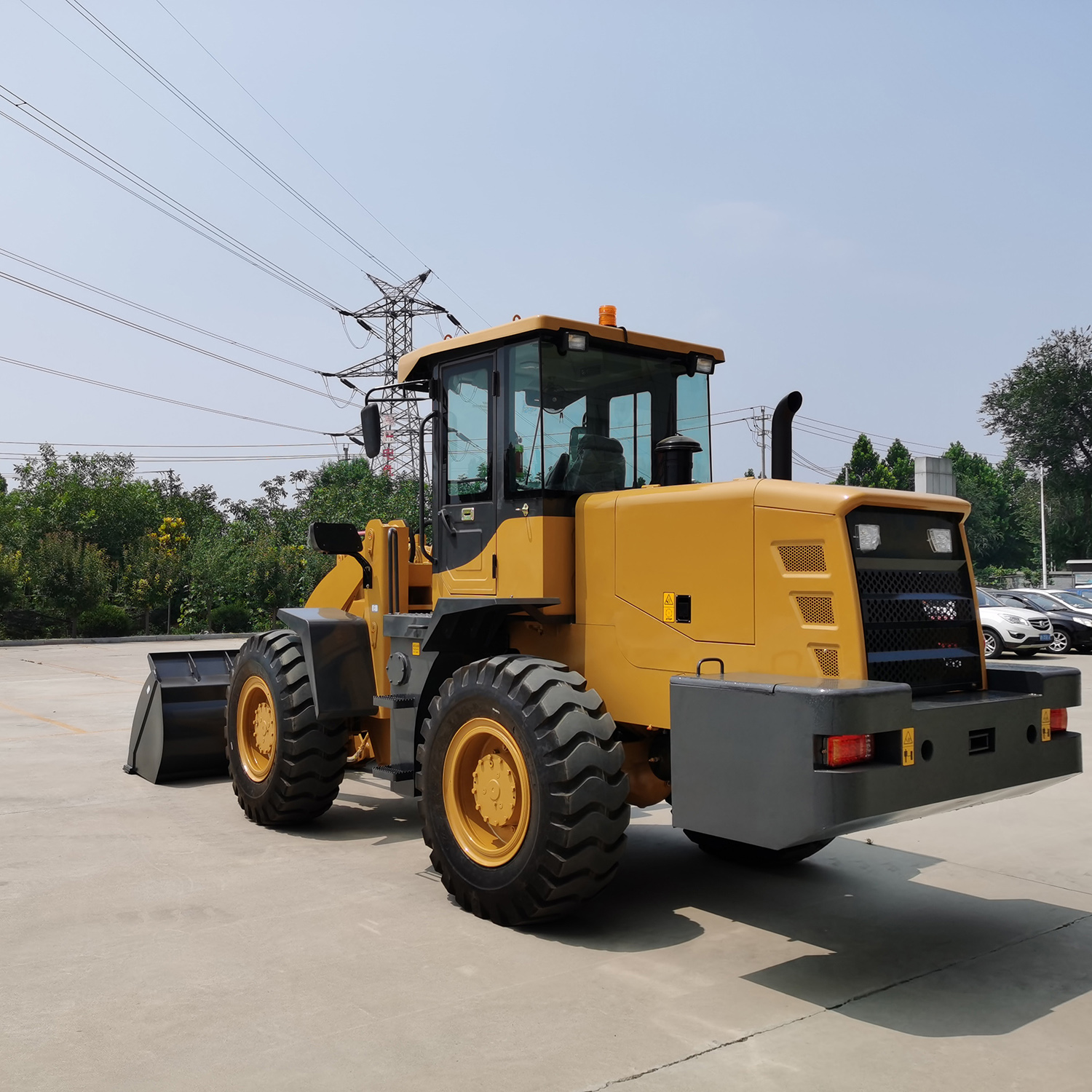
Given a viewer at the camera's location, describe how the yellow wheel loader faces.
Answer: facing away from the viewer and to the left of the viewer

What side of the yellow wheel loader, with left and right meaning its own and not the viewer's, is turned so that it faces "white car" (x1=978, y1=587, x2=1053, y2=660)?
right

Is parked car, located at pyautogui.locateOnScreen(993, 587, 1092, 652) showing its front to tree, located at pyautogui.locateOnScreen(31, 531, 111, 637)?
no

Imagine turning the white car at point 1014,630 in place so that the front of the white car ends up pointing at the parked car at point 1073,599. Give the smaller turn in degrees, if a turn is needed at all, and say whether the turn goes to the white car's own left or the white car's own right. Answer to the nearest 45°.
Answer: approximately 135° to the white car's own left

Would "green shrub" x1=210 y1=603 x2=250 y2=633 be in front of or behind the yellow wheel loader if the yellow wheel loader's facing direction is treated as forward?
in front

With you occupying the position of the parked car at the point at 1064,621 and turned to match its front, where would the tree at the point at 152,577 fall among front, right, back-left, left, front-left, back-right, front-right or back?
back-right

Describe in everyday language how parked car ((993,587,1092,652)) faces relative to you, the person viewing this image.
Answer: facing the viewer and to the right of the viewer

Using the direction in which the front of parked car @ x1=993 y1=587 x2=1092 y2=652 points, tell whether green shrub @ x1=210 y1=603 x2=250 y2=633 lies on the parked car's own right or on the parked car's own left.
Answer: on the parked car's own right

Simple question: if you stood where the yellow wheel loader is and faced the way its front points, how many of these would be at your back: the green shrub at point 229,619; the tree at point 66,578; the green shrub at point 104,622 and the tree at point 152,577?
0

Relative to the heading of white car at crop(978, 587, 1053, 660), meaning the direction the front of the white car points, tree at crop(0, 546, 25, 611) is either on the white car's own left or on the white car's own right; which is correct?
on the white car's own right

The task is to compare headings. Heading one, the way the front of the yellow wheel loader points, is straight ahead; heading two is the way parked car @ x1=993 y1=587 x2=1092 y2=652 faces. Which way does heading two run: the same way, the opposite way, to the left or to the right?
the opposite way

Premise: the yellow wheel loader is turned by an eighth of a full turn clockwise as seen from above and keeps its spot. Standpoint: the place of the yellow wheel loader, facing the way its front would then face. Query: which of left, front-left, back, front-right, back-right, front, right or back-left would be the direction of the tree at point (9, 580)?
front-left

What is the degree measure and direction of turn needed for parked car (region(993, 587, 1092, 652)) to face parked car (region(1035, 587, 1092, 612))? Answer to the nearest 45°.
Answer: approximately 135° to its left

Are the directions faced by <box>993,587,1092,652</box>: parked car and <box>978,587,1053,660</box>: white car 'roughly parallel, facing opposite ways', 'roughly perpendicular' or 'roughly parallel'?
roughly parallel

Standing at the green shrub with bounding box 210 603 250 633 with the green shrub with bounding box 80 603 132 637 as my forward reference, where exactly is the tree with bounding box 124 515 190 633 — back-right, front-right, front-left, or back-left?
front-right

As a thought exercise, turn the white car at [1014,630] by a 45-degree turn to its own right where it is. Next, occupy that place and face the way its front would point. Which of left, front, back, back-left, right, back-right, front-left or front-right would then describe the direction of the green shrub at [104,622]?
right

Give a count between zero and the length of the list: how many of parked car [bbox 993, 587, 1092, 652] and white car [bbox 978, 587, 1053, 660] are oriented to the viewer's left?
0
